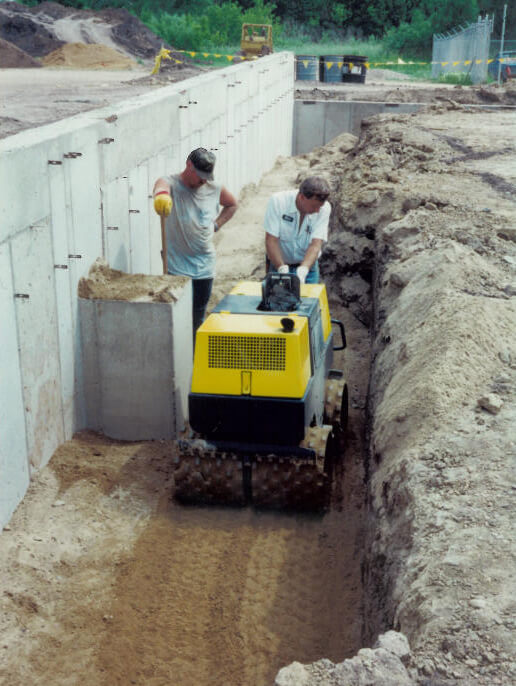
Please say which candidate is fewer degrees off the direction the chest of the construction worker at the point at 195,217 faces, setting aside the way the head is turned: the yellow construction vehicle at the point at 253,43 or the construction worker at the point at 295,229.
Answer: the construction worker

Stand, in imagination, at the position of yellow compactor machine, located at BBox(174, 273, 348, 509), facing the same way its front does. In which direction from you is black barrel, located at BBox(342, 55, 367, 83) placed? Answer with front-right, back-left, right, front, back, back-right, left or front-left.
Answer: back

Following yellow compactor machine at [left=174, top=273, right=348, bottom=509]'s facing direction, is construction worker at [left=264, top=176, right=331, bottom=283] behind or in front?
behind

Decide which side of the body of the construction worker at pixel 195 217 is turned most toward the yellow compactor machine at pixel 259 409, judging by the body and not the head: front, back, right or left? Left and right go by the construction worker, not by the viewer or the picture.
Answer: front

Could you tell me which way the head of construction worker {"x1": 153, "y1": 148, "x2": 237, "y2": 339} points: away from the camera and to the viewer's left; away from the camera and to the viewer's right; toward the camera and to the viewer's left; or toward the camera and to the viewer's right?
toward the camera and to the viewer's right
